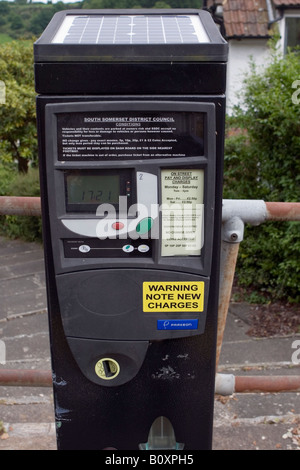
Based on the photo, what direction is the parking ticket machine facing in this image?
toward the camera

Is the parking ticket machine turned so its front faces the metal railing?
no
